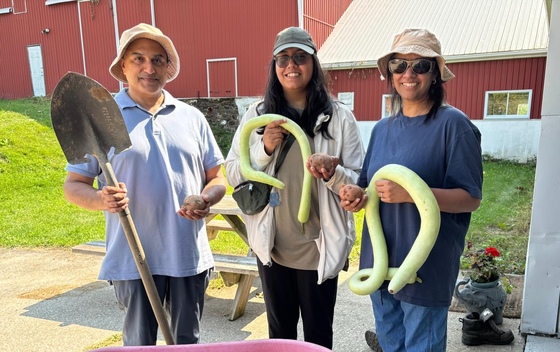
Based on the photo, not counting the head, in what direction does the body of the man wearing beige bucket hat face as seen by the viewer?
toward the camera

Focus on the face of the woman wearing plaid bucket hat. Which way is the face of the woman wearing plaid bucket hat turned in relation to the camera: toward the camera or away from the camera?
toward the camera

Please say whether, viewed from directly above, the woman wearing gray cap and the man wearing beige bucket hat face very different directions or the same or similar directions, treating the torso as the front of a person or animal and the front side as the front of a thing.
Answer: same or similar directions

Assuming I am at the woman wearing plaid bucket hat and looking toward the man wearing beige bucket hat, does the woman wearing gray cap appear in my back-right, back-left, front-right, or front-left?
front-right

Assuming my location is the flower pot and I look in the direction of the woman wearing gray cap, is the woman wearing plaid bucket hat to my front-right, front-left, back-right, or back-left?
front-left

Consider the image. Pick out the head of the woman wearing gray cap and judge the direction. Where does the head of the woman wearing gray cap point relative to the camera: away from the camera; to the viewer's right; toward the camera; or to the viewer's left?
toward the camera

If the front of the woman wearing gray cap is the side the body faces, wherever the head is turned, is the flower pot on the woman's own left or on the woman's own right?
on the woman's own left

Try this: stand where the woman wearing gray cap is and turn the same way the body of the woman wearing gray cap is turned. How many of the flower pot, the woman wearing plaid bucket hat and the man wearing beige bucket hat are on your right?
1

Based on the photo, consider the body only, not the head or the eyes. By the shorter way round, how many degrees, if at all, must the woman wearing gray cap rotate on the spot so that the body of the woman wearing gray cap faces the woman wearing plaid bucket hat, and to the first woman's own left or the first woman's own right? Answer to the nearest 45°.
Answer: approximately 45° to the first woman's own left

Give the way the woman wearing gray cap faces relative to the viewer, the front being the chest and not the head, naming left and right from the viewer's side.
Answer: facing the viewer

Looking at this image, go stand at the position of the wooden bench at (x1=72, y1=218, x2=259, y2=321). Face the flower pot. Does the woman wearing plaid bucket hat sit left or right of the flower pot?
right

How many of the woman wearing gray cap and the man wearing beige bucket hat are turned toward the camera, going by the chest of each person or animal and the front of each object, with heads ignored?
2

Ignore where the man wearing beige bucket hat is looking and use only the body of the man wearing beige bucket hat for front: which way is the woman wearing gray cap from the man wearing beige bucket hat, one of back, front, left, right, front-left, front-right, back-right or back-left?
left

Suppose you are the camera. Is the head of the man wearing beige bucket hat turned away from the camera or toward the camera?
toward the camera

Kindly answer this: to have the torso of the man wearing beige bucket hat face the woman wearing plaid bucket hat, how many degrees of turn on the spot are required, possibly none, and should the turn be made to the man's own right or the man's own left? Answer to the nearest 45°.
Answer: approximately 45° to the man's own left

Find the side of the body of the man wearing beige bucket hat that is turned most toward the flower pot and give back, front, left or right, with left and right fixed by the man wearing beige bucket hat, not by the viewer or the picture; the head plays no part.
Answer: left
